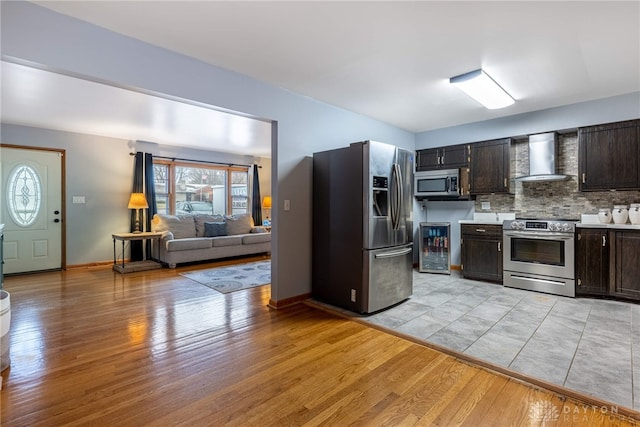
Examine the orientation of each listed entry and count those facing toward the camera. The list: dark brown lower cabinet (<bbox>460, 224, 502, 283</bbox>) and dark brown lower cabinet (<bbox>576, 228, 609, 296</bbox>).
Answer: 2

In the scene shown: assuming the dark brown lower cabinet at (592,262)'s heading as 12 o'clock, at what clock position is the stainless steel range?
The stainless steel range is roughly at 3 o'clock from the dark brown lower cabinet.

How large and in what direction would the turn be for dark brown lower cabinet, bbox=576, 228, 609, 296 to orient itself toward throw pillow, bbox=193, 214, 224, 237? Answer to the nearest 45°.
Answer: approximately 90° to its right

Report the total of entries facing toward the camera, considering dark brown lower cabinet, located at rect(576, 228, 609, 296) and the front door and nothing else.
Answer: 2

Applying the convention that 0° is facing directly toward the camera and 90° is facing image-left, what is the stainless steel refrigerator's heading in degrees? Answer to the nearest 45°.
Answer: approximately 315°
